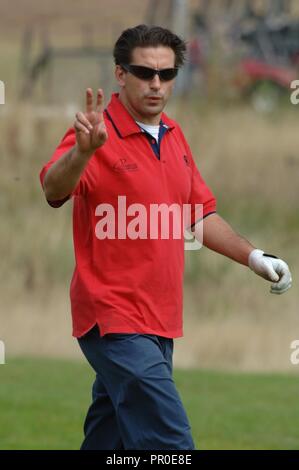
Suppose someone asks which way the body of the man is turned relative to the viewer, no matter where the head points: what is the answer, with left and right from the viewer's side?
facing the viewer and to the right of the viewer
